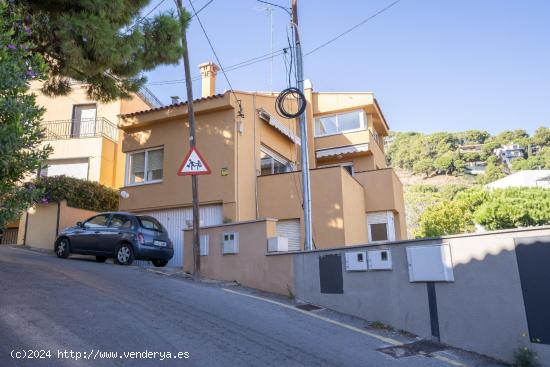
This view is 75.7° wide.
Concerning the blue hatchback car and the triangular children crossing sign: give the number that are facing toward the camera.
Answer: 1

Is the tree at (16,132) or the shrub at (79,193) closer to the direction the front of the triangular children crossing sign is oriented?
the tree

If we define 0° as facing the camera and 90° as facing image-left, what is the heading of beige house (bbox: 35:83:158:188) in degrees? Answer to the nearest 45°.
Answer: approximately 45°
